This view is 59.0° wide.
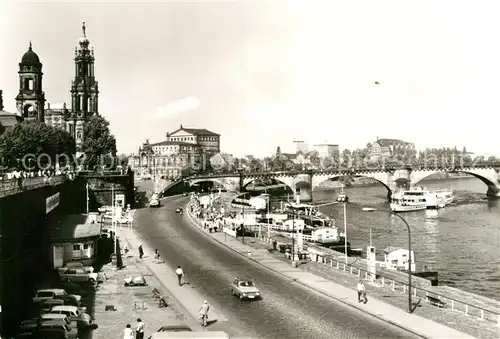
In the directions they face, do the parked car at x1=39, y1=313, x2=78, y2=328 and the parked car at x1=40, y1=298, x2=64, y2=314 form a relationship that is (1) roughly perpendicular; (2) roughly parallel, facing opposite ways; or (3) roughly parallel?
roughly parallel

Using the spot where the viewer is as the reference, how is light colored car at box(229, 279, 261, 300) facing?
facing the viewer and to the right of the viewer

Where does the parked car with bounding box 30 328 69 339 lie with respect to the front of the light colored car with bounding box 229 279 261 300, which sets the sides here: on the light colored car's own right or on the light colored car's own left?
on the light colored car's own right
